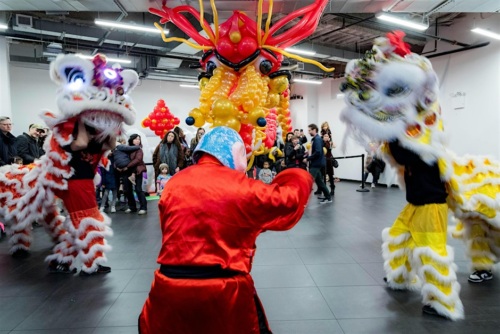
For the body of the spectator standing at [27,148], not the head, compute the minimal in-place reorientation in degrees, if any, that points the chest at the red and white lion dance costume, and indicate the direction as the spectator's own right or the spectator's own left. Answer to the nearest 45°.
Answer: approximately 45° to the spectator's own right

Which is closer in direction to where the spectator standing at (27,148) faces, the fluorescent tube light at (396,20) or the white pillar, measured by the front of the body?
the fluorescent tube light

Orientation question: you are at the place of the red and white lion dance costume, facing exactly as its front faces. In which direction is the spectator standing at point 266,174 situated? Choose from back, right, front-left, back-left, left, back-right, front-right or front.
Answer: left

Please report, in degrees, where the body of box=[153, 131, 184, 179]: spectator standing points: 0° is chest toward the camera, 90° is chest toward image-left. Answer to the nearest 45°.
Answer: approximately 0°

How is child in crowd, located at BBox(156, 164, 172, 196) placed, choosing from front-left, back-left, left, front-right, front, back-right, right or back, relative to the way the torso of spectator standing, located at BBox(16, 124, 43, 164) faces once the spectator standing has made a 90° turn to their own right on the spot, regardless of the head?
back-left

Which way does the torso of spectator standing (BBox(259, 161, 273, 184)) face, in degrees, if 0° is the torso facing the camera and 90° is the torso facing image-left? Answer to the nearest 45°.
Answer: approximately 0°

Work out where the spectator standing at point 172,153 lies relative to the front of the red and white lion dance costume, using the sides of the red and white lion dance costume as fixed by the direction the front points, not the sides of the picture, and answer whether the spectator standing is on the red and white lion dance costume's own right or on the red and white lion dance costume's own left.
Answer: on the red and white lion dance costume's own left

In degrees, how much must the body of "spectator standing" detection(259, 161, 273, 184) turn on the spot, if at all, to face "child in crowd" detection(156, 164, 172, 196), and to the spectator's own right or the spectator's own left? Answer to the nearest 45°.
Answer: approximately 45° to the spectator's own right

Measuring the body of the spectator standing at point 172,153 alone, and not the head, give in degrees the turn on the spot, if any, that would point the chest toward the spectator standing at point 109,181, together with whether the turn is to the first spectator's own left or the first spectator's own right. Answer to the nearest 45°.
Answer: approximately 90° to the first spectator's own right

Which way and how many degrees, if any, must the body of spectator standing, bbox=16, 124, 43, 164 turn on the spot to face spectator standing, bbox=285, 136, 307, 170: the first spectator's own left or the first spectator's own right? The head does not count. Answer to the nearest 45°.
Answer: approximately 45° to the first spectator's own left

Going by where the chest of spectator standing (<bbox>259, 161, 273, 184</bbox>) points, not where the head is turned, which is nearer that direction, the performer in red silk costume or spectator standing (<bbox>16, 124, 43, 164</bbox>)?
the performer in red silk costume

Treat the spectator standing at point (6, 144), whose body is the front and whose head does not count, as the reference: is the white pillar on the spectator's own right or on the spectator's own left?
on the spectator's own left
